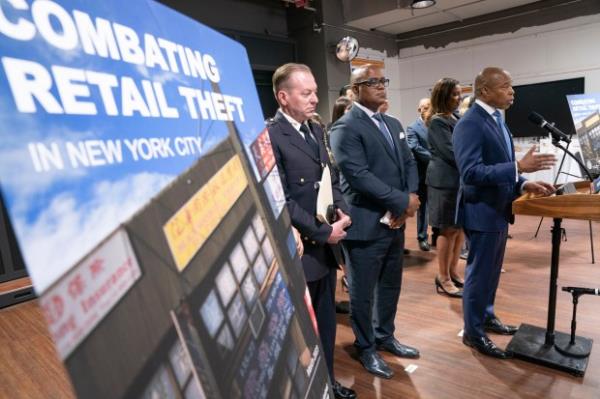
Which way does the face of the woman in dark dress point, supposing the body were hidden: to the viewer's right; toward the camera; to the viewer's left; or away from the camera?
to the viewer's right

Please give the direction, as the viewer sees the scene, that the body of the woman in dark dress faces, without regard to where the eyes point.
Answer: to the viewer's right

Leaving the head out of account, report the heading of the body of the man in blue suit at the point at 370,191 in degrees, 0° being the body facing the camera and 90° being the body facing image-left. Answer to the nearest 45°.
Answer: approximately 315°

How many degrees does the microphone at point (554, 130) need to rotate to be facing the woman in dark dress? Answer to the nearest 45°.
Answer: approximately 45° to its right

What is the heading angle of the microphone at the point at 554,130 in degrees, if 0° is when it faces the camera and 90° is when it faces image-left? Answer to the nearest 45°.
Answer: approximately 90°

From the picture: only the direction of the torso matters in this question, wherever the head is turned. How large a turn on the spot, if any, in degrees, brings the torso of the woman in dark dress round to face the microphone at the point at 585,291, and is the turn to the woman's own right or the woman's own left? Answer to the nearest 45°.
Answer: approximately 45° to the woman's own right

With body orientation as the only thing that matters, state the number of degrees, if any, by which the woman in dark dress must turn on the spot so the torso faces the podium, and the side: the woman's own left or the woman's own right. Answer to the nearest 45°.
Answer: approximately 45° to the woman's own right

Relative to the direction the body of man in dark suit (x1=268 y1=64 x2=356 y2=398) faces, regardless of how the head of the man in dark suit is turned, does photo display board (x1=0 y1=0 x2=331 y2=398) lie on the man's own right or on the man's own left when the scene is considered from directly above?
on the man's own right

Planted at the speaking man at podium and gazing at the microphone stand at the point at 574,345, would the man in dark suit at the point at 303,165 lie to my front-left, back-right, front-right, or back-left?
back-right
